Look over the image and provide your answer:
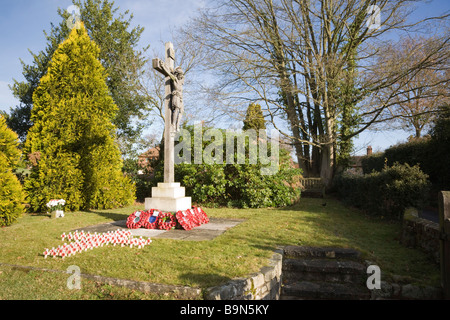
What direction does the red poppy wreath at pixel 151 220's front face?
toward the camera

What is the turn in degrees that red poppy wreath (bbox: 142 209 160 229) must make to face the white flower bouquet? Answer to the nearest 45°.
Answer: approximately 135° to its right

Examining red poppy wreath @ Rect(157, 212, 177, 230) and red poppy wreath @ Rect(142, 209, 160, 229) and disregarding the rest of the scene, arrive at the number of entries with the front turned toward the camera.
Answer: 2

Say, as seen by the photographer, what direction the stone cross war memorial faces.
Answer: facing the viewer and to the right of the viewer

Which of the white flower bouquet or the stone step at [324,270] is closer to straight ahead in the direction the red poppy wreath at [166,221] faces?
the stone step

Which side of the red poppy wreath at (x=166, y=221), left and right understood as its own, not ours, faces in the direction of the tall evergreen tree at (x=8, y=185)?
right

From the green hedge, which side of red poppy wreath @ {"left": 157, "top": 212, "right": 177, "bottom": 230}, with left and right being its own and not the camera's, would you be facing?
left

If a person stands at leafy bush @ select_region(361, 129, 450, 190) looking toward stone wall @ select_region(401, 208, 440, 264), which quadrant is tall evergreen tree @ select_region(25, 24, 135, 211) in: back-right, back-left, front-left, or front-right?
front-right

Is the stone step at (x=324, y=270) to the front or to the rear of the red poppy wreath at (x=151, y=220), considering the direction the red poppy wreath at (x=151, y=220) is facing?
to the front

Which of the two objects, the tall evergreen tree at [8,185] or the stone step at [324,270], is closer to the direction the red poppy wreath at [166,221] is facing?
the stone step

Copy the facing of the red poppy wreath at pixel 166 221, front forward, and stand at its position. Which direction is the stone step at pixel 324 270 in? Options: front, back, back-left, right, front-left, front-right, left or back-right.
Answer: front-left

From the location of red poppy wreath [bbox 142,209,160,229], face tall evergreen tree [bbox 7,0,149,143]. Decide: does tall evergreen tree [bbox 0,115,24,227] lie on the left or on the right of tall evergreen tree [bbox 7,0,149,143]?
left

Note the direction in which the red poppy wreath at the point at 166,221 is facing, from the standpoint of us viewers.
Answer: facing the viewer

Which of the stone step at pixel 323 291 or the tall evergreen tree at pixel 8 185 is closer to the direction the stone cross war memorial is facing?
the stone step

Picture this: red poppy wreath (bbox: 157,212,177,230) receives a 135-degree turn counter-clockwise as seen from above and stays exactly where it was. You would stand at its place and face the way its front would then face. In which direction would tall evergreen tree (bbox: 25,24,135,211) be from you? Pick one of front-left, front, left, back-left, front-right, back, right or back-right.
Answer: left

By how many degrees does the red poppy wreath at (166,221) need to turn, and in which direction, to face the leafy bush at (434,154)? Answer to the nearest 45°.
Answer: approximately 90° to its left
